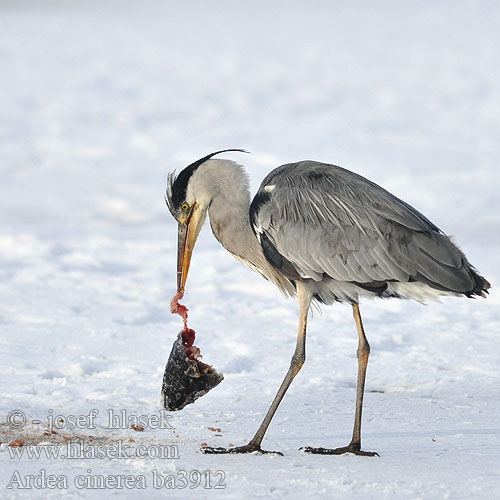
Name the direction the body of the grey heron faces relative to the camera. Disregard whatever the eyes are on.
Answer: to the viewer's left
